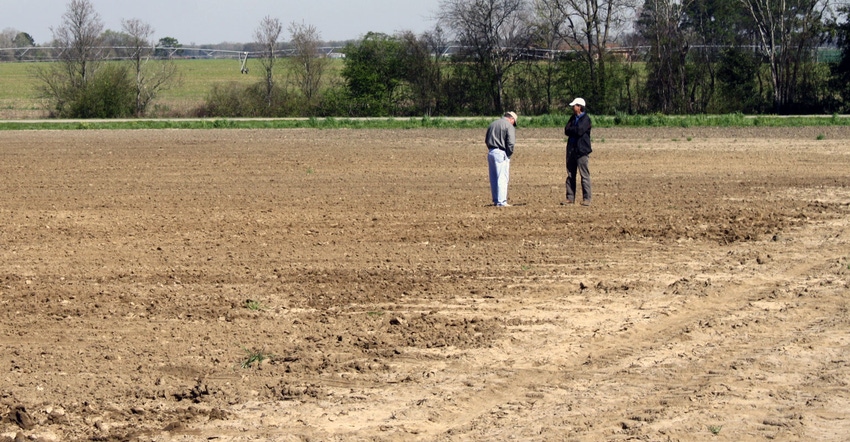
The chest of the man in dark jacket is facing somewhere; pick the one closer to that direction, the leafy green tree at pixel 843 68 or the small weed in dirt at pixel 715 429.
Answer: the small weed in dirt

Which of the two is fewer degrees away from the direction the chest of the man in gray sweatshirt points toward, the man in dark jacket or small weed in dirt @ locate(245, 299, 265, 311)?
the man in dark jacket

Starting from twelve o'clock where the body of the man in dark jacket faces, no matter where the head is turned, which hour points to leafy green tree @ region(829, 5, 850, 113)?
The leafy green tree is roughly at 5 o'clock from the man in dark jacket.

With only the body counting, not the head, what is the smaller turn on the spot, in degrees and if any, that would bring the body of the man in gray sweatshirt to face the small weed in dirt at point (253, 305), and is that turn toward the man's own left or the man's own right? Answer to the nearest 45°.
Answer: approximately 135° to the man's own right

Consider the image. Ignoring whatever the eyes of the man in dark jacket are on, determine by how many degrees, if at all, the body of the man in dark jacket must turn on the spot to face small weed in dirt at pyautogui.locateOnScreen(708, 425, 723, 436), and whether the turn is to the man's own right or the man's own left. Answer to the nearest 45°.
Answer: approximately 45° to the man's own left

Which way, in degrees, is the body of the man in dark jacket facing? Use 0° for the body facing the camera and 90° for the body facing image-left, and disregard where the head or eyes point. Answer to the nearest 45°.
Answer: approximately 45°

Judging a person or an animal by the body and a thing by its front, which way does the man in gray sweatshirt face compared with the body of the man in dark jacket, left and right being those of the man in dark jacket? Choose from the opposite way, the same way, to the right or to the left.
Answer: the opposite way

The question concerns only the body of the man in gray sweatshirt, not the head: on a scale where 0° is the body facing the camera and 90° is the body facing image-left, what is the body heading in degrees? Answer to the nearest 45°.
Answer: approximately 225°

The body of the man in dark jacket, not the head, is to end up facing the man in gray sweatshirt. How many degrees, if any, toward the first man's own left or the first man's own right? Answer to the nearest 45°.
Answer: approximately 45° to the first man's own right

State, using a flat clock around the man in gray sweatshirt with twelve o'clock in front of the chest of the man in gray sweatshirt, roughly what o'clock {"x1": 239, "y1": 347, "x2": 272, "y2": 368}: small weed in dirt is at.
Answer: The small weed in dirt is roughly at 5 o'clock from the man in gray sweatshirt.
